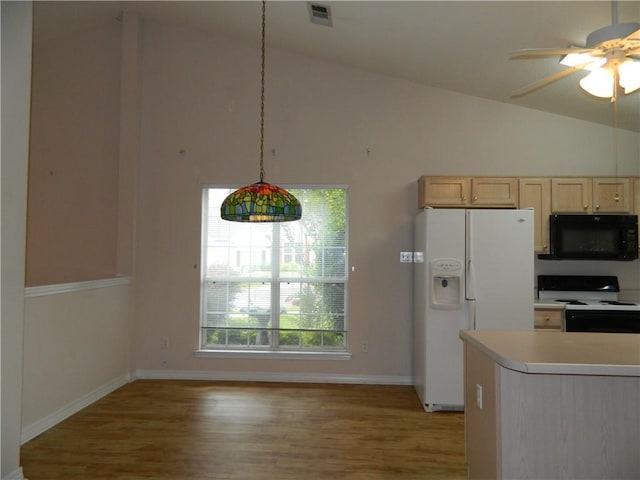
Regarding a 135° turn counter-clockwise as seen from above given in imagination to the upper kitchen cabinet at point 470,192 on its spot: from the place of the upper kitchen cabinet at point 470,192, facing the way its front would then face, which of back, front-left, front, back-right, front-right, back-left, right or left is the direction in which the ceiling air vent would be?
back

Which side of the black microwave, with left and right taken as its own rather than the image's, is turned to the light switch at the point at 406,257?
right

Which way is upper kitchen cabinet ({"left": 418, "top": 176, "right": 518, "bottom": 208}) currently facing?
toward the camera

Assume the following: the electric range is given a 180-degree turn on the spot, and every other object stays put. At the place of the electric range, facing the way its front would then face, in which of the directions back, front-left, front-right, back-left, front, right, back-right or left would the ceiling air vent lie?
back-left

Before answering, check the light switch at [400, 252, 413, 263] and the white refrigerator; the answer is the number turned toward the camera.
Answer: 2

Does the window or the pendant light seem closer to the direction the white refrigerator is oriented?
the pendant light

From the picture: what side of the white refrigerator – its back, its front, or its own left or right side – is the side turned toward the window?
right

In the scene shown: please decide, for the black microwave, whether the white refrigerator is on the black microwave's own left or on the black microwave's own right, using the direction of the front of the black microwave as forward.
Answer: on the black microwave's own right

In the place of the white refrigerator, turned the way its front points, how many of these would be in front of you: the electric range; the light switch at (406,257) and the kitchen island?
1

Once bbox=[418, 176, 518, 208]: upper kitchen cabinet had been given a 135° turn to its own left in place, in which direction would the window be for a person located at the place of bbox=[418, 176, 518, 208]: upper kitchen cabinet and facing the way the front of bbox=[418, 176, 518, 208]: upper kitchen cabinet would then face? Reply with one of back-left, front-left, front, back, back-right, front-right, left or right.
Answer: back-left

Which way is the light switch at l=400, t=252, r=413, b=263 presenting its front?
toward the camera

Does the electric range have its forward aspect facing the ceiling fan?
yes

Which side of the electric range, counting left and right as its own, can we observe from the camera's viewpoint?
front
